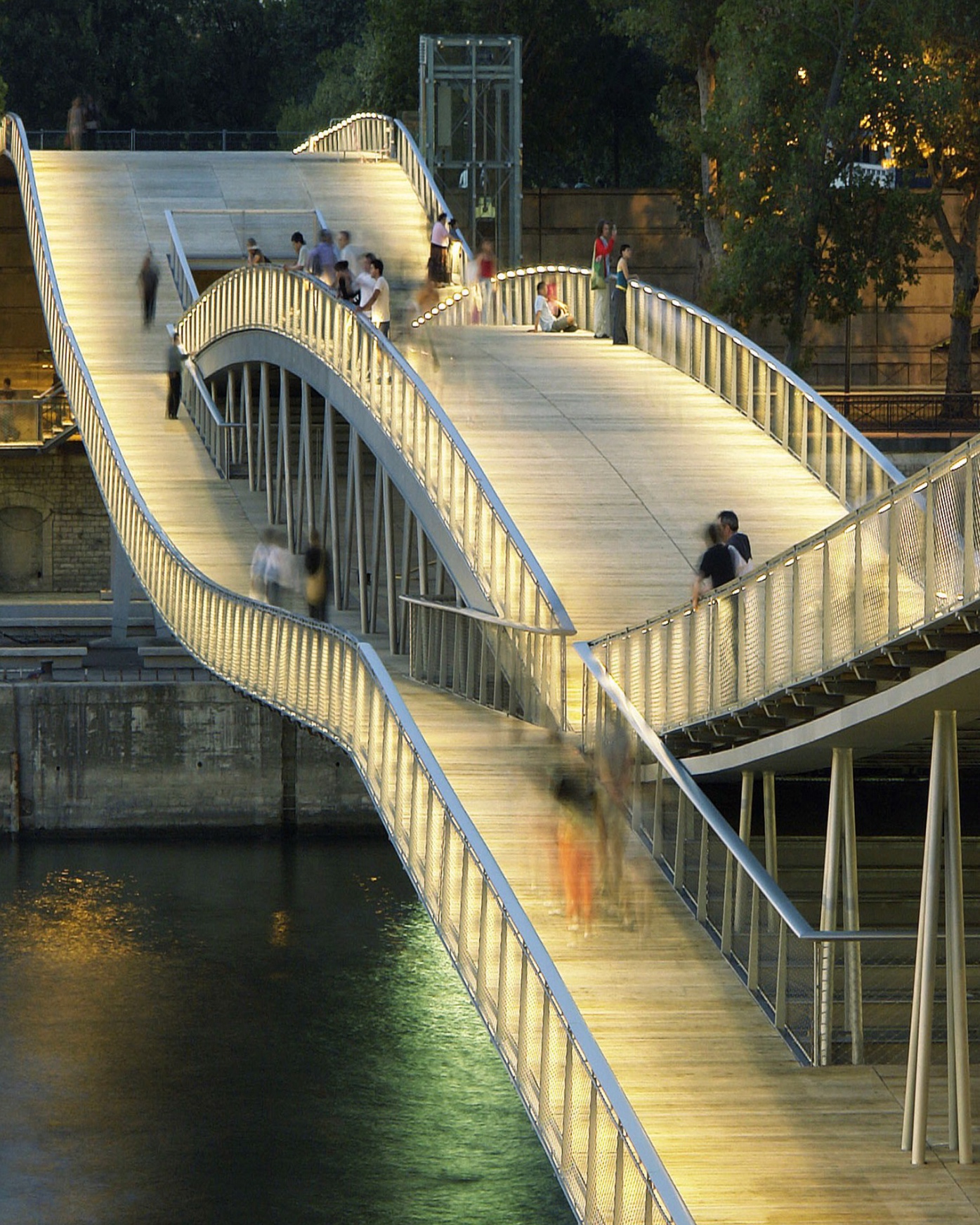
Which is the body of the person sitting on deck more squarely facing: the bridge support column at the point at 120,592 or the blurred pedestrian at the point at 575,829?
the blurred pedestrian

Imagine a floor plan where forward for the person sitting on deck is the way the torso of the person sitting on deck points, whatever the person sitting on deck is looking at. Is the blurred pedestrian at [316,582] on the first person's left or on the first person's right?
on the first person's right

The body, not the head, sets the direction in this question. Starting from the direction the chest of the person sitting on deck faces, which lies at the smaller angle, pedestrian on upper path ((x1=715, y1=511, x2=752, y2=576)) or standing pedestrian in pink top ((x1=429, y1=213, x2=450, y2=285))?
the pedestrian on upper path

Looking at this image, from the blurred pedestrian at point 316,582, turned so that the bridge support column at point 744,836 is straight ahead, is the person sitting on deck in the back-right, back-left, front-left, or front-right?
back-left
